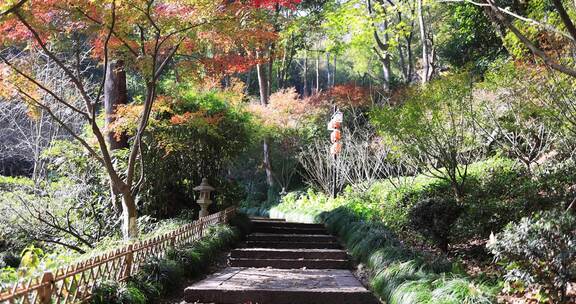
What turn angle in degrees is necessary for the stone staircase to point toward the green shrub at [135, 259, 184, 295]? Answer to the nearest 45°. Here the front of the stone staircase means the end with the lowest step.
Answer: approximately 45° to its right

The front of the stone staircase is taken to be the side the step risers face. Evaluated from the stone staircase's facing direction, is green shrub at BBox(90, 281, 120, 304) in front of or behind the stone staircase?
in front

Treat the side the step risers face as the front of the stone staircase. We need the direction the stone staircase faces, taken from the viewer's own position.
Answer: facing the viewer

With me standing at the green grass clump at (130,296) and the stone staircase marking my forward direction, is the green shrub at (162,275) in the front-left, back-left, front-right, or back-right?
front-left

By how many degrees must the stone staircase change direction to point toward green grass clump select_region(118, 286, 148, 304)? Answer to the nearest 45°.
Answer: approximately 45° to its right

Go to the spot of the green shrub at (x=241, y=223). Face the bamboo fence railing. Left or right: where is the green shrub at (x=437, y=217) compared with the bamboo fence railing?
left

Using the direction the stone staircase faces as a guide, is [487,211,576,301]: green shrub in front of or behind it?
in front

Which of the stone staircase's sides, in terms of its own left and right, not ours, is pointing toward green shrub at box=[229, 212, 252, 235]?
back
